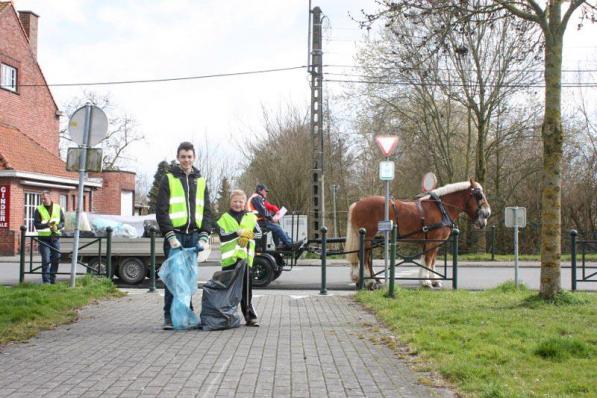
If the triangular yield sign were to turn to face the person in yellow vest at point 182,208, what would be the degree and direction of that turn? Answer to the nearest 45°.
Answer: approximately 45° to its right

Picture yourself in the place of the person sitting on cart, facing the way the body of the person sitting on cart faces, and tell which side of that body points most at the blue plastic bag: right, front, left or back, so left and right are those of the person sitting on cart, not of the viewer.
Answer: right

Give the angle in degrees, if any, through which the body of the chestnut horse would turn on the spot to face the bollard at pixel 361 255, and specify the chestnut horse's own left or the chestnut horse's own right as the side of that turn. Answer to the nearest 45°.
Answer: approximately 135° to the chestnut horse's own right

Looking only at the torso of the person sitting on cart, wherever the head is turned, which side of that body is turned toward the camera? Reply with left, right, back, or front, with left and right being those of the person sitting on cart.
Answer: right

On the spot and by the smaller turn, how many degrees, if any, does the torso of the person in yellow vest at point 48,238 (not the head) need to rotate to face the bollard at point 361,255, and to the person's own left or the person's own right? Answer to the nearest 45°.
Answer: approximately 45° to the person's own left

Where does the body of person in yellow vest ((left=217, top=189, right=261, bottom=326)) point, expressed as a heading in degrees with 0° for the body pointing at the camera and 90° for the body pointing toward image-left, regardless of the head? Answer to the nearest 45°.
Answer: approximately 0°

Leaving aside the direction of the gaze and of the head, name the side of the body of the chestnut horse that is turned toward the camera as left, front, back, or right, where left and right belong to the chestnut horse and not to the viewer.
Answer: right
